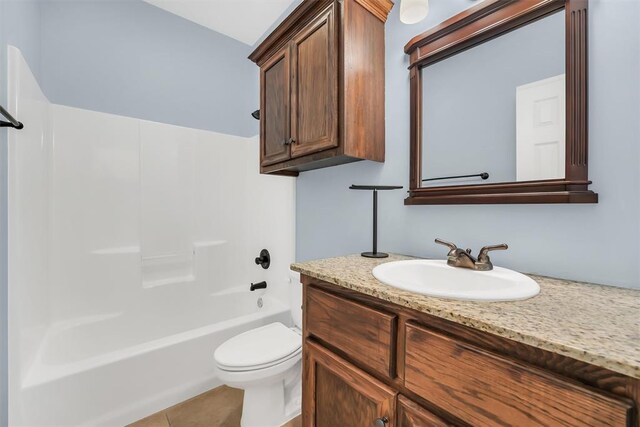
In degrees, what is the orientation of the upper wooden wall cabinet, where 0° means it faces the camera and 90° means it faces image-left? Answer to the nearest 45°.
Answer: approximately 45°

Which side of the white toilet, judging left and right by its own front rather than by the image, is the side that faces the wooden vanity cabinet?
left

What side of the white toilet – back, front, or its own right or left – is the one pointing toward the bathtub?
right

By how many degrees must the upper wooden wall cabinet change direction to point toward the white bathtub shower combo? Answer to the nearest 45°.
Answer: approximately 90° to its right

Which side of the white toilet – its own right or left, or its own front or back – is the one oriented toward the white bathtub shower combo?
right

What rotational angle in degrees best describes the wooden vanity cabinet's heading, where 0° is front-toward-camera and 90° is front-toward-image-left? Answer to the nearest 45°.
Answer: approximately 45°

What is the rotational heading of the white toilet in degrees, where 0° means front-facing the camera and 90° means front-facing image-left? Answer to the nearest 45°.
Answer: approximately 45°
